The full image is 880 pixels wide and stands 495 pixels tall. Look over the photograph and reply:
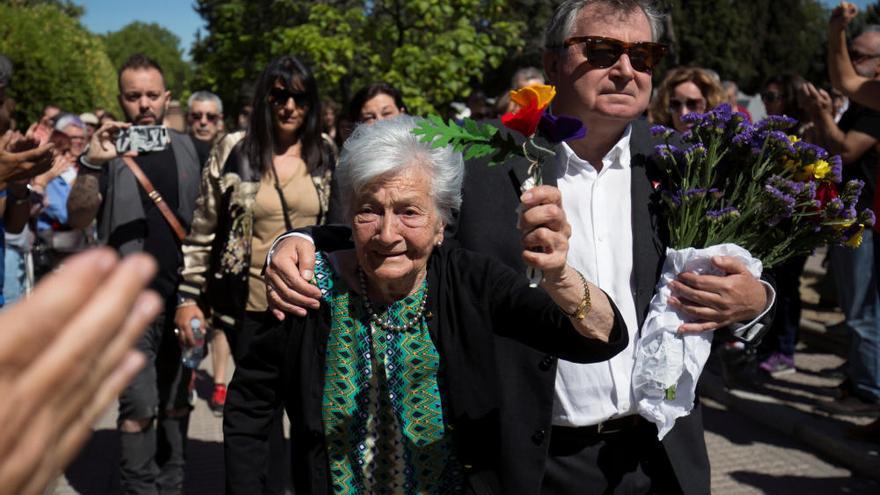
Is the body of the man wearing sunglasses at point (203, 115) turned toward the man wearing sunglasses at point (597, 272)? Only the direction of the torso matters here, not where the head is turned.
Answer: yes

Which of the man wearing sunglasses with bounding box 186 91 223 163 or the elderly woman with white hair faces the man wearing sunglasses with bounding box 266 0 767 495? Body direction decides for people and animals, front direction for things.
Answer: the man wearing sunglasses with bounding box 186 91 223 163

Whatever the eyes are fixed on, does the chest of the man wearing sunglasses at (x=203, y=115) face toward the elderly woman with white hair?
yes

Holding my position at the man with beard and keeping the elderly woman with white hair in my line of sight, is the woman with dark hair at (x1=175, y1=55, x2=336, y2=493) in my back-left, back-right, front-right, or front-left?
front-left

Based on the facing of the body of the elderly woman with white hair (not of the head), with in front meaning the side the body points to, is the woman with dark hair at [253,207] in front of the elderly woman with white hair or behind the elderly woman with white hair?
behind

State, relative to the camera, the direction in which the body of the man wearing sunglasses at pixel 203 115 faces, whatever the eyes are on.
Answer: toward the camera

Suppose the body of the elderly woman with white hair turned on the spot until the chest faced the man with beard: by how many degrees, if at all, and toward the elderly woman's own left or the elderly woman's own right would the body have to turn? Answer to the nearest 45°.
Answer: approximately 135° to the elderly woman's own right

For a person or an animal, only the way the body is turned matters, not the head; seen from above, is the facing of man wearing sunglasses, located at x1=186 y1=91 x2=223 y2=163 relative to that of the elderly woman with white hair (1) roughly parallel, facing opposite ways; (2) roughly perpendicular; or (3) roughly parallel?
roughly parallel

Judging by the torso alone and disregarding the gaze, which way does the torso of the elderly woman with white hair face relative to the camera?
toward the camera

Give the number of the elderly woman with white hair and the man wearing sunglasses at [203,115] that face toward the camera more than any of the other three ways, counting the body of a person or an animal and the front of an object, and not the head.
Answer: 2

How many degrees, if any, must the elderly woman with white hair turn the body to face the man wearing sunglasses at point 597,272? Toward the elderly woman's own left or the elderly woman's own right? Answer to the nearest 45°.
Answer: approximately 90° to the elderly woman's own left
